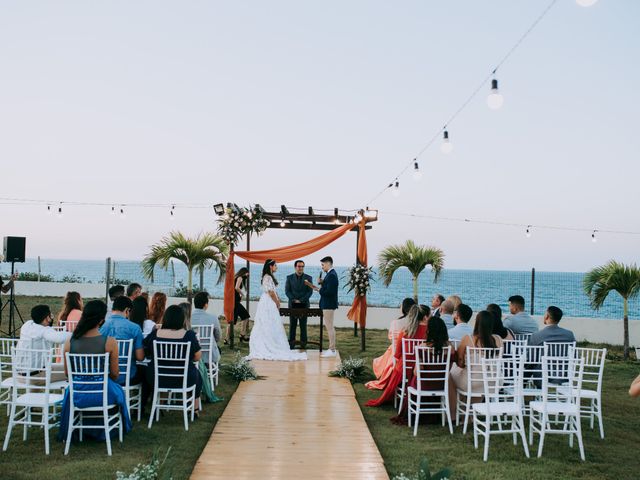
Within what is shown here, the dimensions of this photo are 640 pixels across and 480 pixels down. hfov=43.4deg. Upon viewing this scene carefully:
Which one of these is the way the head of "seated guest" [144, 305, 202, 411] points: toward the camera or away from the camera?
away from the camera

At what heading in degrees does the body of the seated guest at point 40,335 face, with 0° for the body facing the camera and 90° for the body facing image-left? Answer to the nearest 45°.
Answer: approximately 225°

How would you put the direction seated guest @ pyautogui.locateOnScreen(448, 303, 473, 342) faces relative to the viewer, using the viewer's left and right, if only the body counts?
facing away from the viewer and to the left of the viewer

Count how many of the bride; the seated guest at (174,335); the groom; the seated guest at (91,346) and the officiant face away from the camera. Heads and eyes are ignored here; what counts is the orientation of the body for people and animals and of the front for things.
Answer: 2

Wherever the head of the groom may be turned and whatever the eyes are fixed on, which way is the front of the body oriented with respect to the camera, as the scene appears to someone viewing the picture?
to the viewer's left

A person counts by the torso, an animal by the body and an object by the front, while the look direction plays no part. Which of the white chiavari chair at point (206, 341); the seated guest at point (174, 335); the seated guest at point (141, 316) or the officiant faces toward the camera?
the officiant

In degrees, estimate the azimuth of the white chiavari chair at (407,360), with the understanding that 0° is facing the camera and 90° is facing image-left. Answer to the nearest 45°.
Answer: approximately 135°

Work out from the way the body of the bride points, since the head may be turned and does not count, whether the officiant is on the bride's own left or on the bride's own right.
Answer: on the bride's own left

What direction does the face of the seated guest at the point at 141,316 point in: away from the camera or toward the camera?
away from the camera

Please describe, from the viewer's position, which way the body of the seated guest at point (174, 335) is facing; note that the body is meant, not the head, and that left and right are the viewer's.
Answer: facing away from the viewer

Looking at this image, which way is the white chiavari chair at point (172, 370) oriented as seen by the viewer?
away from the camera

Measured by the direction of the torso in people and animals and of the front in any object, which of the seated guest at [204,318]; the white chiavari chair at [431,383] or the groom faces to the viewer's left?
the groom

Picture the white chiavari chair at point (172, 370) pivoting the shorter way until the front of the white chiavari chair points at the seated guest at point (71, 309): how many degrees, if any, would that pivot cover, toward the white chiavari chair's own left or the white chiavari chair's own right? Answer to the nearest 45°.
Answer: approximately 45° to the white chiavari chair's own left

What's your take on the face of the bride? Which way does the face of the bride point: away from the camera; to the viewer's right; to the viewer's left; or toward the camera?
to the viewer's right

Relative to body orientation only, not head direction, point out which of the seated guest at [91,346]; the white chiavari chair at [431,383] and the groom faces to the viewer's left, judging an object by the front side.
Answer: the groom
